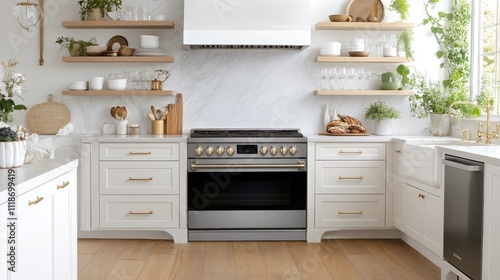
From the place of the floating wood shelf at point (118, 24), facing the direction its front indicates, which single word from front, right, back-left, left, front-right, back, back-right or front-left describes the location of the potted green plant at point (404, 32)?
left

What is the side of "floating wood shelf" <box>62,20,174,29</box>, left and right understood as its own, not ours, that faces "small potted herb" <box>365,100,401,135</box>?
left

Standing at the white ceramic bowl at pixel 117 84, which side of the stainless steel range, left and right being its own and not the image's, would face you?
right

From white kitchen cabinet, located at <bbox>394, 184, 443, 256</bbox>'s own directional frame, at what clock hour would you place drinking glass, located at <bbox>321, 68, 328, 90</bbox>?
The drinking glass is roughly at 3 o'clock from the white kitchen cabinet.

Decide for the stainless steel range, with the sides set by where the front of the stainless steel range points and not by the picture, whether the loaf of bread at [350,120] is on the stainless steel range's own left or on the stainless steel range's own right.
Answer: on the stainless steel range's own left

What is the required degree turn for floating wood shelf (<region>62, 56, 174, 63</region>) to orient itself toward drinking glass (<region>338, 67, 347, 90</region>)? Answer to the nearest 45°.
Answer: approximately 90° to its left

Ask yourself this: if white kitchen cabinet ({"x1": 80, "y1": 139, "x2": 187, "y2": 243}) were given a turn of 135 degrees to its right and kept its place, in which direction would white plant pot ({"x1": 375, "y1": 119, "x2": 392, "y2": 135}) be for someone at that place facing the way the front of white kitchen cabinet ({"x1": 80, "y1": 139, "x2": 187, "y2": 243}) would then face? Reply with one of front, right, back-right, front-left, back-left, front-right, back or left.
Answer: back-right

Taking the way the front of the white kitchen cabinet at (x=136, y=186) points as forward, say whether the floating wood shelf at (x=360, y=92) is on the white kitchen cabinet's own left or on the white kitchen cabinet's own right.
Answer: on the white kitchen cabinet's own left

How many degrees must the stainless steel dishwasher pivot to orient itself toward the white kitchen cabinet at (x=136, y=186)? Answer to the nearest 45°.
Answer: approximately 45° to its right
